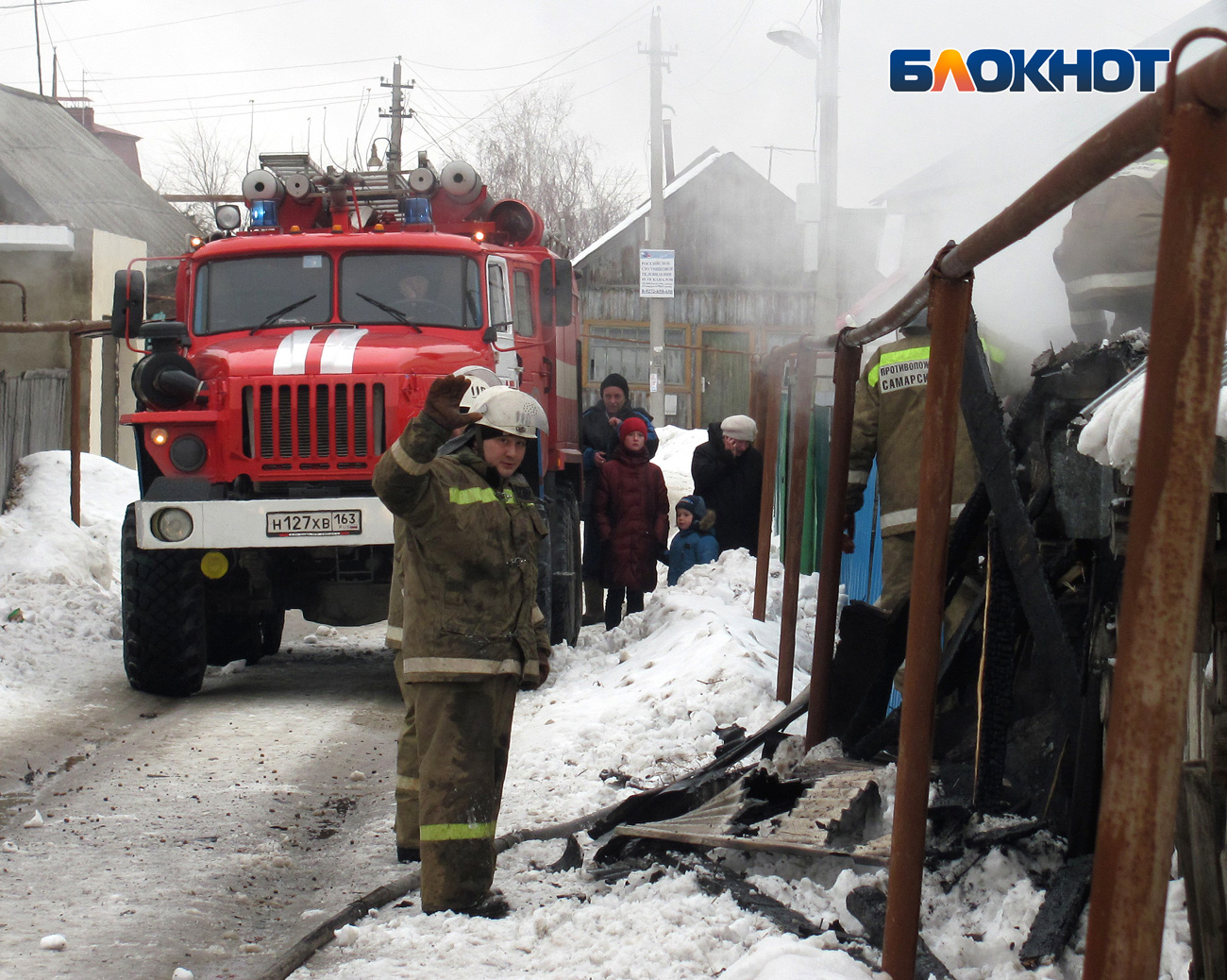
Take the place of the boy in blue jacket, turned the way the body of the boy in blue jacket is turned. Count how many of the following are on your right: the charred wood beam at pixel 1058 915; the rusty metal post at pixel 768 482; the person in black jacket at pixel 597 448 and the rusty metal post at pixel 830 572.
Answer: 1

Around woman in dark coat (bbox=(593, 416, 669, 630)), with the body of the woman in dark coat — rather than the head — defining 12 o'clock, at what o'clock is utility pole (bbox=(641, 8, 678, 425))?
The utility pole is roughly at 6 o'clock from the woman in dark coat.

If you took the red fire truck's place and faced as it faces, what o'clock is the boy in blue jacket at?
The boy in blue jacket is roughly at 8 o'clock from the red fire truck.

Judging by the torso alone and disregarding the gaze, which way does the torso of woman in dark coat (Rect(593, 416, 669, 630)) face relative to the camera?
toward the camera

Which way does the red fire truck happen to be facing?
toward the camera

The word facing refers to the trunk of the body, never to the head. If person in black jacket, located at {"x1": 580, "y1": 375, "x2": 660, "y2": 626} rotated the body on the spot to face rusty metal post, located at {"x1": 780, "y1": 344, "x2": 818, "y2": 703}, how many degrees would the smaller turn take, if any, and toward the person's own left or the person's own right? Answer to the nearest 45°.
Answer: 0° — they already face it

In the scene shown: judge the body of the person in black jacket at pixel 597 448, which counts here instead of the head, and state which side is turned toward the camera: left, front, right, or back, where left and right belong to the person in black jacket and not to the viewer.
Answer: front

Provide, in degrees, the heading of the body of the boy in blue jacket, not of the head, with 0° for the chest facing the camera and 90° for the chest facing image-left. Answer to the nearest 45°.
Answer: approximately 45°

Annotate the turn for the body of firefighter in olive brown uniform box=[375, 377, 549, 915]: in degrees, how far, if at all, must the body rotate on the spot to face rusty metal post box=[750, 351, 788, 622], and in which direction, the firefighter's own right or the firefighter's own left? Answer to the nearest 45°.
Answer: approximately 90° to the firefighter's own left

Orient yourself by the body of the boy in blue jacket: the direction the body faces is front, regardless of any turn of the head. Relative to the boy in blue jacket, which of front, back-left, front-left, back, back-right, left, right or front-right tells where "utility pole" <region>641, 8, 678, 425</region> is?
back-right

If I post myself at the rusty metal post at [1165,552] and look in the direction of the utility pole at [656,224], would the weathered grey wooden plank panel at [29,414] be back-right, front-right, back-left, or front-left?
front-left

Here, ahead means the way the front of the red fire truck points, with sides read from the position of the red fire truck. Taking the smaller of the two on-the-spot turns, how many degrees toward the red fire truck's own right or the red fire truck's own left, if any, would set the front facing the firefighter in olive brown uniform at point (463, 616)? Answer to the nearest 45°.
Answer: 0° — it already faces them

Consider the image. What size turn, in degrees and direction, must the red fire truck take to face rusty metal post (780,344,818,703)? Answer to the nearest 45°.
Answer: approximately 45° to its left
